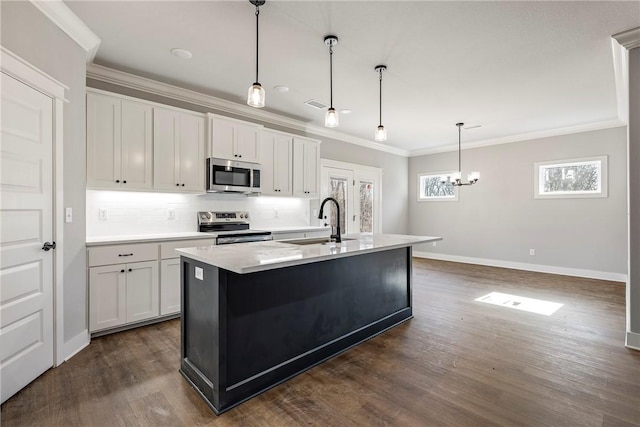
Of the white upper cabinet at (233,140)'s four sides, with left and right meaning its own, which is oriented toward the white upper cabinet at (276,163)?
left

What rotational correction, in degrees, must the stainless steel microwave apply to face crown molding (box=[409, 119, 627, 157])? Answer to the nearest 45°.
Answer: approximately 45° to its left

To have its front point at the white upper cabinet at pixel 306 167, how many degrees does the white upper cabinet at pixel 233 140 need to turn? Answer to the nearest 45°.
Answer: approximately 90° to its left

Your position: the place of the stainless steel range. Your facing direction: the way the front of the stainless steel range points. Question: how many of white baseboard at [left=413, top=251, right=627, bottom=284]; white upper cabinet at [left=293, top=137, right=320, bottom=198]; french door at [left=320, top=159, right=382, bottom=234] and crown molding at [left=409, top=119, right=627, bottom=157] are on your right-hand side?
0

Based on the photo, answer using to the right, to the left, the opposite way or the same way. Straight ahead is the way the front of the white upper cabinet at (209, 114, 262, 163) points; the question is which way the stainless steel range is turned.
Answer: the same way

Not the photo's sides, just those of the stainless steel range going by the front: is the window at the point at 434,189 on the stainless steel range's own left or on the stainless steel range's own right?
on the stainless steel range's own left

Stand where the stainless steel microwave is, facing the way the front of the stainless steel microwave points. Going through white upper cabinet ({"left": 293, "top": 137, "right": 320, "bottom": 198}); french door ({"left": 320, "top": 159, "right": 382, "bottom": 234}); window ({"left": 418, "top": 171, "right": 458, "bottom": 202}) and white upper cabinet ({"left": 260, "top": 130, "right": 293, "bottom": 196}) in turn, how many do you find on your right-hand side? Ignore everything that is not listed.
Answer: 0

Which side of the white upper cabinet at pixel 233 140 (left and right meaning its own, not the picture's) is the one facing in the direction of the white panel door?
right

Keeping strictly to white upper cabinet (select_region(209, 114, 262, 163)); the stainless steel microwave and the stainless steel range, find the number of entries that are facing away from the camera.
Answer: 0

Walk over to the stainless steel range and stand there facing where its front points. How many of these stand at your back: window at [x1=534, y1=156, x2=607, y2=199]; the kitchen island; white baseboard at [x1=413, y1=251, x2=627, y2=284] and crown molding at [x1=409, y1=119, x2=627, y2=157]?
0

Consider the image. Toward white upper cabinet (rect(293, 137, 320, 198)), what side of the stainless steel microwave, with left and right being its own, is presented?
left

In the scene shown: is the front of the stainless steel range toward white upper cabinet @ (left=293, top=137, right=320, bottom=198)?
no

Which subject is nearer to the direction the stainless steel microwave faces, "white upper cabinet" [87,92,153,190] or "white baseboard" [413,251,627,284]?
the white baseboard

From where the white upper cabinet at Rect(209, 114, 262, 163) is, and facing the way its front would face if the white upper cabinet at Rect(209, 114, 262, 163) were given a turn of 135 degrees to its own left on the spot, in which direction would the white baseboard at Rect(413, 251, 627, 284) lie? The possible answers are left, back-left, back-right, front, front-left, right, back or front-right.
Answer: right

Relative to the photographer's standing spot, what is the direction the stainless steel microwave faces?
facing the viewer and to the right of the viewer

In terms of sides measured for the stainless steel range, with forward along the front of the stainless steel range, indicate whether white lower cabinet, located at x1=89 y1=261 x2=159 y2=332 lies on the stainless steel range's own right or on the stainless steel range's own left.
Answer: on the stainless steel range's own right

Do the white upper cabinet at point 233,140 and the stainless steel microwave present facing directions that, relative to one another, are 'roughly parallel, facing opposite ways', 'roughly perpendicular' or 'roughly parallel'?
roughly parallel

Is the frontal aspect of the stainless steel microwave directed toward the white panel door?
no

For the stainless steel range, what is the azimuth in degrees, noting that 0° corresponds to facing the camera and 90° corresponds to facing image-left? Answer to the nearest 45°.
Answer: approximately 315°

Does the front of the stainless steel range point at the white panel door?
no
